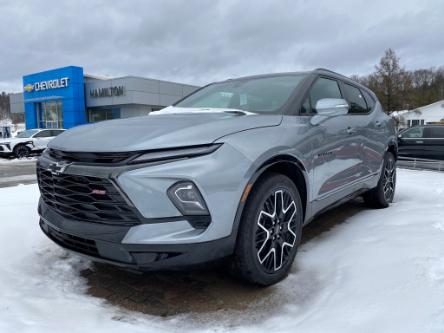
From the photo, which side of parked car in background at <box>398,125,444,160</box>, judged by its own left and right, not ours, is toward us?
left

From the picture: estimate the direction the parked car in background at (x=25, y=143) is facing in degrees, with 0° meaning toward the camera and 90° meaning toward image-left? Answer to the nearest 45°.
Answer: approximately 45°

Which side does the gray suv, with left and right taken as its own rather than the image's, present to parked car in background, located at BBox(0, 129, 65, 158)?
right

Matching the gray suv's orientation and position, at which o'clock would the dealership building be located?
The dealership building is roughly at 4 o'clock from the gray suv.

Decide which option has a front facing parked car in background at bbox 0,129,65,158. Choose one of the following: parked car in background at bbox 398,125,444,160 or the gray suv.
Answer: parked car in background at bbox 398,125,444,160

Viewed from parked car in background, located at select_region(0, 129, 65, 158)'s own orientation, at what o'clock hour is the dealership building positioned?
The dealership building is roughly at 5 o'clock from the parked car in background.

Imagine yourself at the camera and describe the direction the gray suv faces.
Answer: facing the viewer and to the left of the viewer

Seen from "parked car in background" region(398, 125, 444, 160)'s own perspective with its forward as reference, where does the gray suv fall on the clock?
The gray suv is roughly at 9 o'clock from the parked car in background.

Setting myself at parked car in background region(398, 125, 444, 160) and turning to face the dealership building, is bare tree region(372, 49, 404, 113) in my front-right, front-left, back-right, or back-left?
front-right

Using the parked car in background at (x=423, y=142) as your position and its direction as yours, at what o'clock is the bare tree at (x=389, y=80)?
The bare tree is roughly at 3 o'clock from the parked car in background.

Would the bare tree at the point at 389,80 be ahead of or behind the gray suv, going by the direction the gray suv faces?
behind
